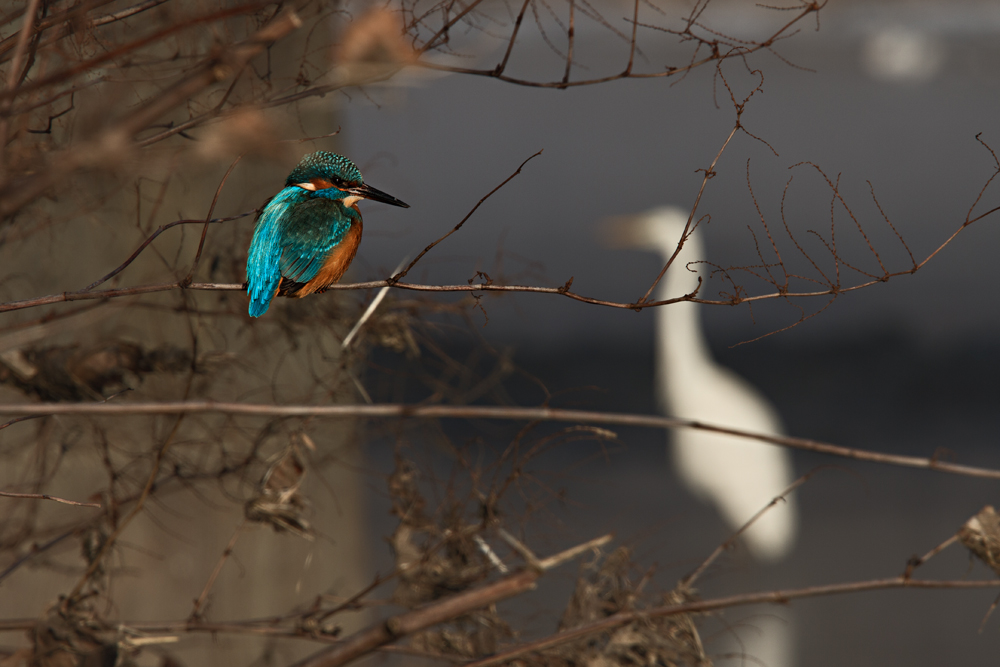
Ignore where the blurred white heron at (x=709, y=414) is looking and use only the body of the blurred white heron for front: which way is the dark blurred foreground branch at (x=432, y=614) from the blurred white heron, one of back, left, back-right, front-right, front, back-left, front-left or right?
left

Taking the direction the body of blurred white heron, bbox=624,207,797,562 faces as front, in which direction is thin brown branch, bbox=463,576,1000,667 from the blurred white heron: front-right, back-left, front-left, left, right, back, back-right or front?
left

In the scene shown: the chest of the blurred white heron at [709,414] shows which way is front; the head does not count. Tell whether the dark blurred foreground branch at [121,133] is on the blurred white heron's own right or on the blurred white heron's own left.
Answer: on the blurred white heron's own left

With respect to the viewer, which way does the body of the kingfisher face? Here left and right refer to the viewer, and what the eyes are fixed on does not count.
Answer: facing to the right of the viewer

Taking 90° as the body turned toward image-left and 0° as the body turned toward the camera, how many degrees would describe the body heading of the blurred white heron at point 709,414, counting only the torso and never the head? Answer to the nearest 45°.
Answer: approximately 90°

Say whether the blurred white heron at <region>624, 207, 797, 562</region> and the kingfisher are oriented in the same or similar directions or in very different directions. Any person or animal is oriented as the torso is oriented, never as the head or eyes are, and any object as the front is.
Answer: very different directions
